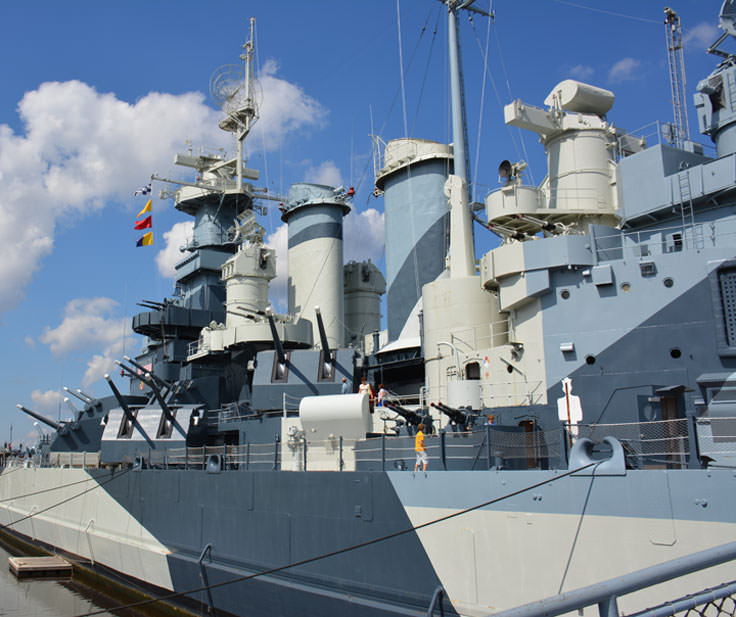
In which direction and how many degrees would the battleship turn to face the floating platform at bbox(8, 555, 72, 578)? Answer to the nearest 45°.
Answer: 0° — it already faces it

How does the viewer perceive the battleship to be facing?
facing away from the viewer and to the left of the viewer
